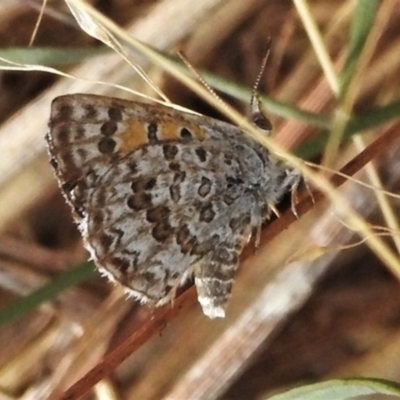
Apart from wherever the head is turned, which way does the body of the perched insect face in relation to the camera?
to the viewer's right
